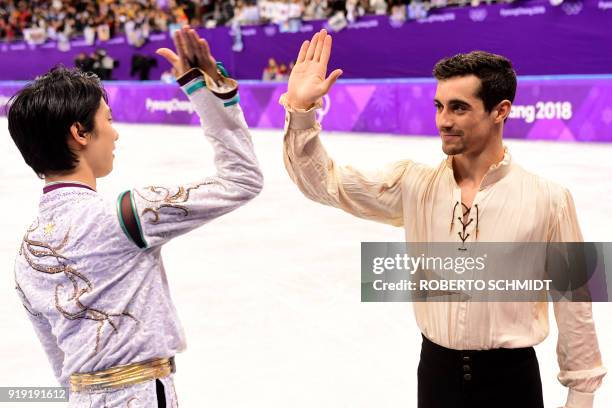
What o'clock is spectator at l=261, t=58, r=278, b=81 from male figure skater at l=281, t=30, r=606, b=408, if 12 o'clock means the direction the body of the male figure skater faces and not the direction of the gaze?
The spectator is roughly at 4 o'clock from the male figure skater.

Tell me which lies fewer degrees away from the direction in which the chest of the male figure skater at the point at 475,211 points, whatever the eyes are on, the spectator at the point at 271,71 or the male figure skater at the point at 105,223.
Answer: the male figure skater

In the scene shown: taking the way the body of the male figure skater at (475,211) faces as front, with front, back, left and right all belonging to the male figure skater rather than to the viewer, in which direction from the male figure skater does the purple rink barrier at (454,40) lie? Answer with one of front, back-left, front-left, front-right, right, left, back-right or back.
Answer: back-right

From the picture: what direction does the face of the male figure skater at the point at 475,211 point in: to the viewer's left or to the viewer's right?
to the viewer's left

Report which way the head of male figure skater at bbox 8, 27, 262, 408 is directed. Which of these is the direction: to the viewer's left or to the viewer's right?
to the viewer's right

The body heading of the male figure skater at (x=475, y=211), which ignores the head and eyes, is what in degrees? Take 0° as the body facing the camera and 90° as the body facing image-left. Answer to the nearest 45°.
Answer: approximately 45°

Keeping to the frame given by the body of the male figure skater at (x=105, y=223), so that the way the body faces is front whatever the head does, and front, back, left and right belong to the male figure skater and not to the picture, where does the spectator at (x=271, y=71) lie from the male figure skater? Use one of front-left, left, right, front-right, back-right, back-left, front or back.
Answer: front-left

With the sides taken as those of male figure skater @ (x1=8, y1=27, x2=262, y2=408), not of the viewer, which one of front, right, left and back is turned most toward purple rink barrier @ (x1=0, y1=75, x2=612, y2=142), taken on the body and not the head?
front

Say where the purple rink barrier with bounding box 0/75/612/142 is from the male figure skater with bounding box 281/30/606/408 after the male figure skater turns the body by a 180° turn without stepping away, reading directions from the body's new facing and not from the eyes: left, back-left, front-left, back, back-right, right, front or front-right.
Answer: front-left

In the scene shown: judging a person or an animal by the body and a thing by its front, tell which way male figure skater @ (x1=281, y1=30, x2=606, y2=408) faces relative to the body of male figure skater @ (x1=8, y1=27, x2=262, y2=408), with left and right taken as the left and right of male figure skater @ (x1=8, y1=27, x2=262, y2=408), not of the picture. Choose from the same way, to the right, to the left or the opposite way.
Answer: the opposite way

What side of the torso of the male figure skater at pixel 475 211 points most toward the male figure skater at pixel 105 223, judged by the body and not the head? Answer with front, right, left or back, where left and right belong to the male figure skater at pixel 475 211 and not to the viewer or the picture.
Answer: front

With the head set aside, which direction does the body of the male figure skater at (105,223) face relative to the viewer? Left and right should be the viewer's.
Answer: facing away from the viewer and to the right of the viewer
